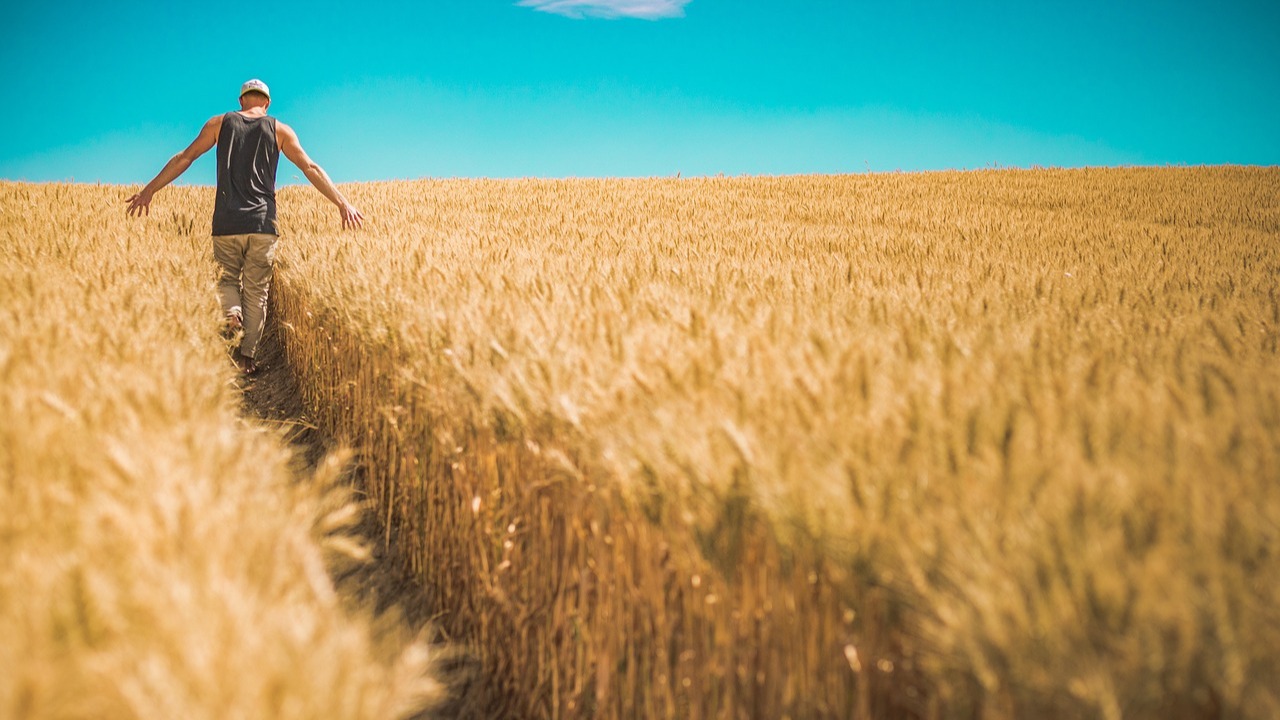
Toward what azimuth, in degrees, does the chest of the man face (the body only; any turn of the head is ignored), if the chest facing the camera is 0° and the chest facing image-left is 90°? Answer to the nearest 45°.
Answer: approximately 180°

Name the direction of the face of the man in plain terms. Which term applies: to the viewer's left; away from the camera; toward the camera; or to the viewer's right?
away from the camera
